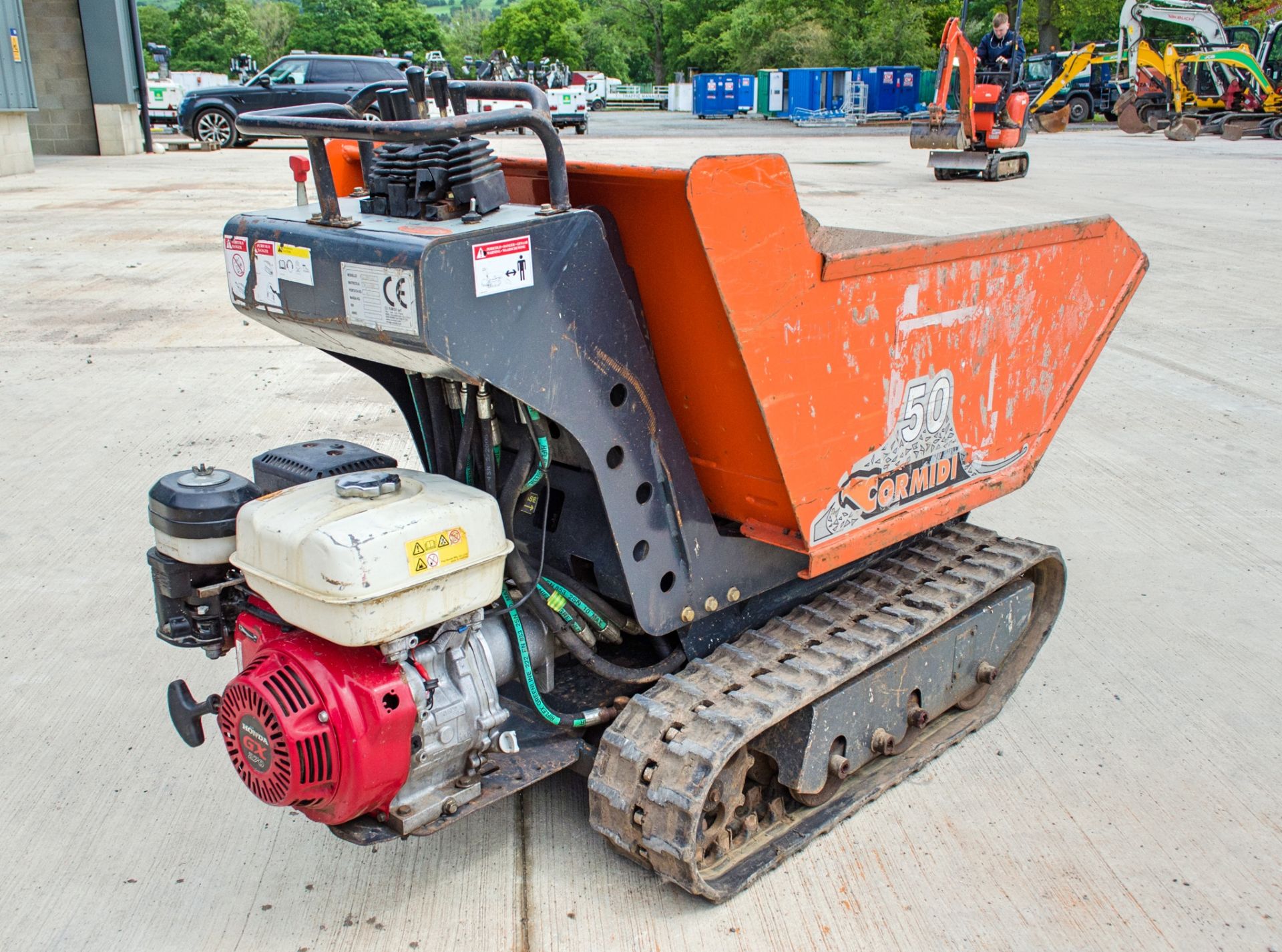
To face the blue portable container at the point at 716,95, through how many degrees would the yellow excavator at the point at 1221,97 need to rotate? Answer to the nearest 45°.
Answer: approximately 45° to its right

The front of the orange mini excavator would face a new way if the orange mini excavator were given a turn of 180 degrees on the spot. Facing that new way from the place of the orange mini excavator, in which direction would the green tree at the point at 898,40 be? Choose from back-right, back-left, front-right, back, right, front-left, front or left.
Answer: front-left

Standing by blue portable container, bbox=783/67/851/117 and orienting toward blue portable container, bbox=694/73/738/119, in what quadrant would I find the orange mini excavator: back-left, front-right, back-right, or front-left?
back-left

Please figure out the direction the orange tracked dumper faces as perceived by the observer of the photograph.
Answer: facing away from the viewer and to the right of the viewer

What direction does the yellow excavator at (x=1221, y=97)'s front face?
to the viewer's left

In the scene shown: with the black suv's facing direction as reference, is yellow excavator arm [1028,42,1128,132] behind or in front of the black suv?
behind

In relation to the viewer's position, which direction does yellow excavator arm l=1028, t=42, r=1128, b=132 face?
facing to the left of the viewer

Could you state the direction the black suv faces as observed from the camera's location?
facing to the left of the viewer

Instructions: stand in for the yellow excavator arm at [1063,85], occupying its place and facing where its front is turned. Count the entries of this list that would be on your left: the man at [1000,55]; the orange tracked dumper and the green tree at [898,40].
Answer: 2

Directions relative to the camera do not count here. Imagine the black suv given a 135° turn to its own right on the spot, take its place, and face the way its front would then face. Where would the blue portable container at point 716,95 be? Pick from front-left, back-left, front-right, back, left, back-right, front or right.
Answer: front

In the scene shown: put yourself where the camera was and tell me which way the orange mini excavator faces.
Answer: facing the viewer and to the left of the viewer

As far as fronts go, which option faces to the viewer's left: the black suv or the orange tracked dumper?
the black suv
